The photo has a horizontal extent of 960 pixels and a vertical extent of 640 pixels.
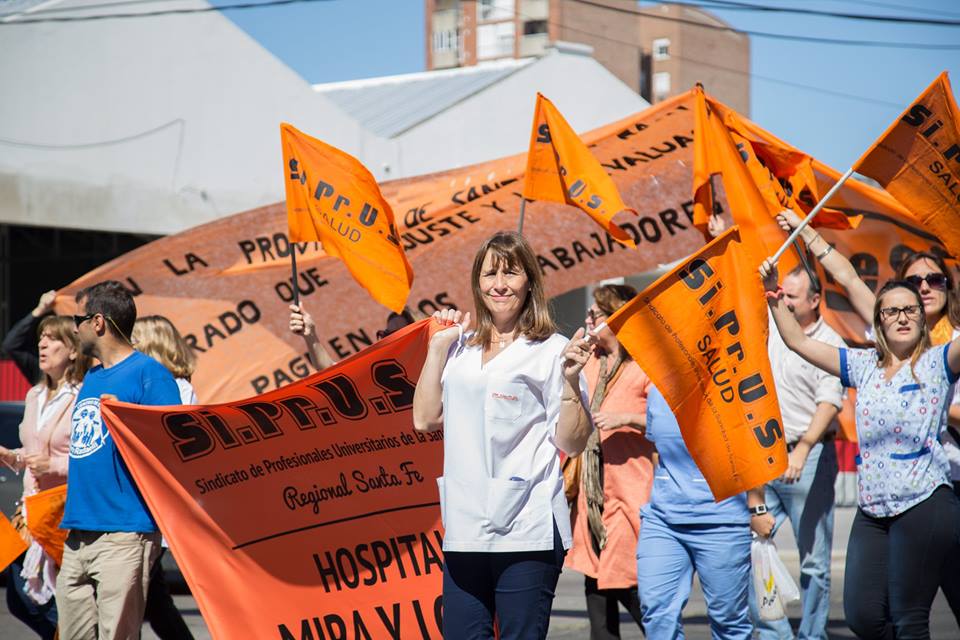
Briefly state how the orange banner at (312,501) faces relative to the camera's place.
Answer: facing the viewer

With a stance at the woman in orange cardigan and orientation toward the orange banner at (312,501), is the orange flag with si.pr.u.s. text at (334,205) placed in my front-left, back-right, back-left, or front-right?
front-right

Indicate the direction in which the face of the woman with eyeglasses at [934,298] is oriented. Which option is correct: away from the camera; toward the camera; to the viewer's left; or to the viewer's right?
toward the camera

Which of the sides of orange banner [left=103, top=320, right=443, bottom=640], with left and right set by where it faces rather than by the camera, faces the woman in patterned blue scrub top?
left

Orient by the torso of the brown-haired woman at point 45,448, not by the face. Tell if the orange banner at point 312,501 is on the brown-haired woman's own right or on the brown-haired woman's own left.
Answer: on the brown-haired woman's own left

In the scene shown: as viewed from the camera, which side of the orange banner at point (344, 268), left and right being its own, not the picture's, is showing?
front

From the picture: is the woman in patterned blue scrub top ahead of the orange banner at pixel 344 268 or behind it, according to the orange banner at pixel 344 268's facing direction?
ahead

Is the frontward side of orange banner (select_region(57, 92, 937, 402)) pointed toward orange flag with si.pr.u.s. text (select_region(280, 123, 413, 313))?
yes

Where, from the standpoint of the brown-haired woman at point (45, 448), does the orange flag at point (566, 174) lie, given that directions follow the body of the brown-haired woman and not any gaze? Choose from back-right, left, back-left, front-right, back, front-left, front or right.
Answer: back-left

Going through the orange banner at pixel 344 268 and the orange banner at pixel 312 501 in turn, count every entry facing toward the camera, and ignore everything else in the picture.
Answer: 2
